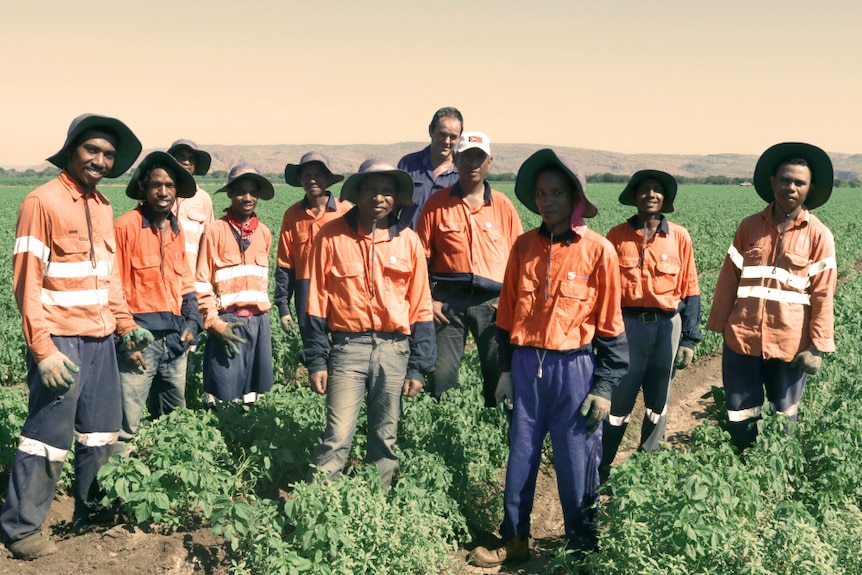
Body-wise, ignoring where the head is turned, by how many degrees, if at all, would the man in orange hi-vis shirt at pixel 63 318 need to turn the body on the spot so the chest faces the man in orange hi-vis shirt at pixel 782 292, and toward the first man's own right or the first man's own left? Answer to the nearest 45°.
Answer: approximately 45° to the first man's own left

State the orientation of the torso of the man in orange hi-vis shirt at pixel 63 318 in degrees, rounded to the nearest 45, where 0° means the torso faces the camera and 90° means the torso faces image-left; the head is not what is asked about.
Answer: approximately 315°

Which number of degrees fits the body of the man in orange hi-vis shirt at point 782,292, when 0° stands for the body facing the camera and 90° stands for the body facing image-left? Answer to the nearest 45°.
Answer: approximately 0°

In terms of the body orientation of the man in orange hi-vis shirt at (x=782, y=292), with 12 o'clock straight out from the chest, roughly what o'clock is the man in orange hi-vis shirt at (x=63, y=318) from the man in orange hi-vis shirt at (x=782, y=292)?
the man in orange hi-vis shirt at (x=63, y=318) is roughly at 2 o'clock from the man in orange hi-vis shirt at (x=782, y=292).
